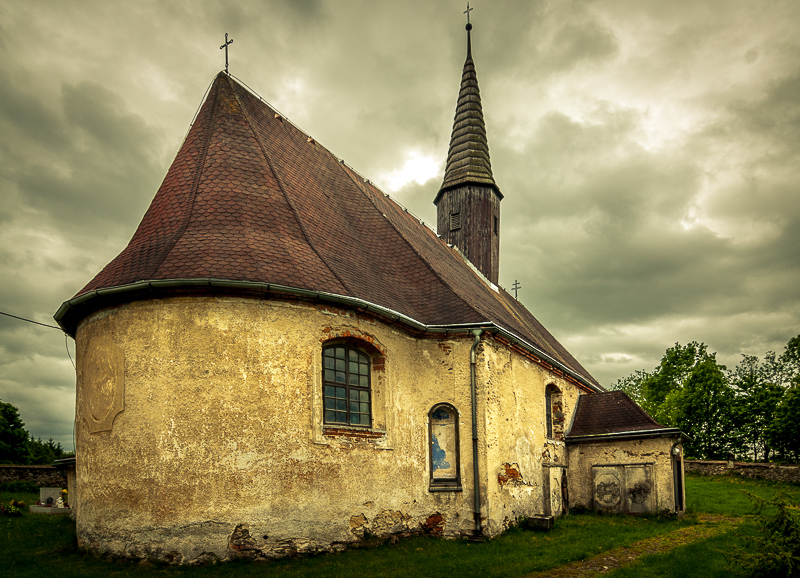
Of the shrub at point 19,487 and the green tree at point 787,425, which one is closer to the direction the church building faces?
the green tree

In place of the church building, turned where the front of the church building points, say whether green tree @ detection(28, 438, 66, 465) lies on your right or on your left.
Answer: on your left

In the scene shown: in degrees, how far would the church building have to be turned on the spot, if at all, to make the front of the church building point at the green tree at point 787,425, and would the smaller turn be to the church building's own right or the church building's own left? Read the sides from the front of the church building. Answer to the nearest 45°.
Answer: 0° — it already faces it

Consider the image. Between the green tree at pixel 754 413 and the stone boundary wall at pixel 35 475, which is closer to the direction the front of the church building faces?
the green tree

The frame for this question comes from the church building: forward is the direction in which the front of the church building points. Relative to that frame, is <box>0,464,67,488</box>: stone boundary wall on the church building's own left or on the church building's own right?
on the church building's own left

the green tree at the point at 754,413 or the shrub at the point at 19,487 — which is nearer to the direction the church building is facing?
the green tree

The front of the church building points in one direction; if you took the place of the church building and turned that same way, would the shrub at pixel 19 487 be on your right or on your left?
on your left

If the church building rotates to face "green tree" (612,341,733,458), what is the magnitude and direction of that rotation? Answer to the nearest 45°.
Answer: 0° — it already faces it

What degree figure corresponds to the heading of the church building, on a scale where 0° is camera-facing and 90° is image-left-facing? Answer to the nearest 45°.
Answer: approximately 225°
